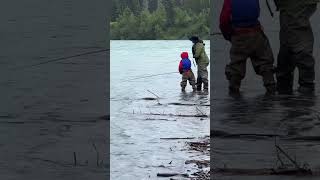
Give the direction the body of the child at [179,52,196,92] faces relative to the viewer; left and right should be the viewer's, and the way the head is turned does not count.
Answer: facing away from the viewer and to the left of the viewer
